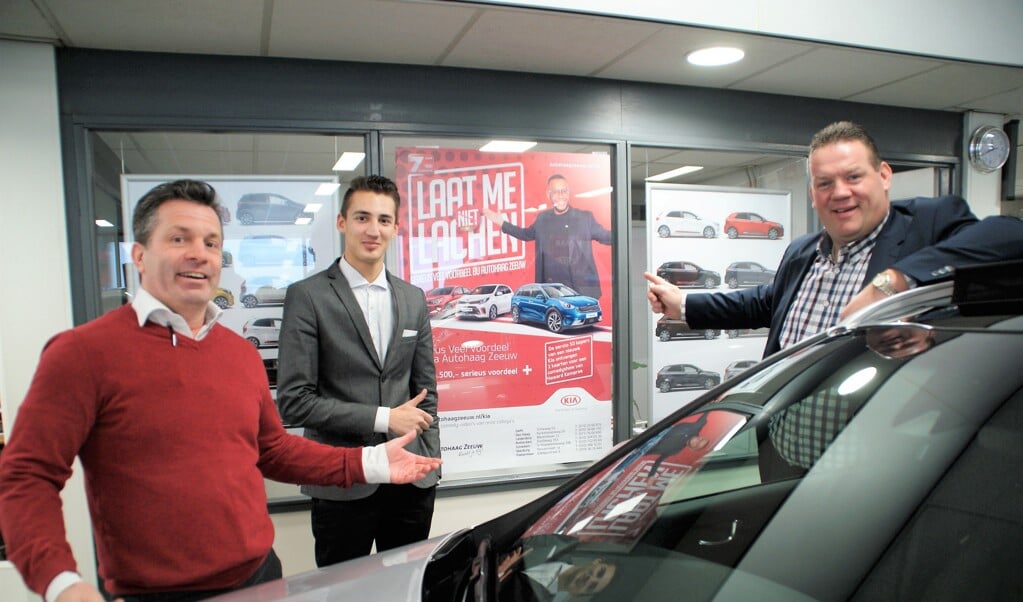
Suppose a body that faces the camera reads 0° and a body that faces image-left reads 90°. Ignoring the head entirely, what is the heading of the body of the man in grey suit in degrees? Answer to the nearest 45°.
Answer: approximately 315°

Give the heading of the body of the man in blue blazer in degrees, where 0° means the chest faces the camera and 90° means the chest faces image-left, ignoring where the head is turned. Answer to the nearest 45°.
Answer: approximately 45°

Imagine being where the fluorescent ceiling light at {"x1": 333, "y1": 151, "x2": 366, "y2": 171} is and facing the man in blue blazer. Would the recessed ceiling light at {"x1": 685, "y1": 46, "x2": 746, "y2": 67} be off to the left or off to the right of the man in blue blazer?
left

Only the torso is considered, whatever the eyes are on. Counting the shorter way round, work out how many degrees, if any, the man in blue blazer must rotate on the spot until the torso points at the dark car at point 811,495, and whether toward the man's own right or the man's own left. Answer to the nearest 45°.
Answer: approximately 45° to the man's own left

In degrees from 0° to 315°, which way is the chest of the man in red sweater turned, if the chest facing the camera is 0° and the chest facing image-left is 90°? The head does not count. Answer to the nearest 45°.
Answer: approximately 315°
